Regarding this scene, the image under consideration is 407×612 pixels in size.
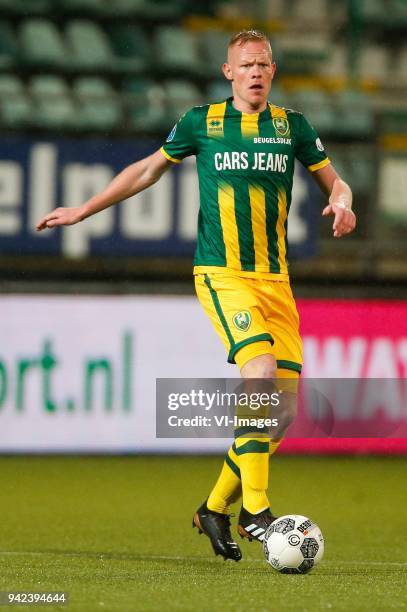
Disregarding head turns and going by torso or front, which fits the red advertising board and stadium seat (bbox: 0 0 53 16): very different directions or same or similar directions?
same or similar directions

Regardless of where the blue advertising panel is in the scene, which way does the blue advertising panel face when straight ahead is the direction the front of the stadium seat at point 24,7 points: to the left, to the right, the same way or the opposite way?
the same way

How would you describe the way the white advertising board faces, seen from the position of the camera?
facing the viewer

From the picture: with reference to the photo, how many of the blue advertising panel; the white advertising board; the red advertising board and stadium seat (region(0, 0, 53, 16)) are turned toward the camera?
4

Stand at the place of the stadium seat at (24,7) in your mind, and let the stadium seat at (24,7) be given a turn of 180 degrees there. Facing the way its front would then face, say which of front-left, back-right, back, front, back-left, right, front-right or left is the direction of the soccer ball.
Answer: back

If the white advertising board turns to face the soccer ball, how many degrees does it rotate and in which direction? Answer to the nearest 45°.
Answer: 0° — it already faces it

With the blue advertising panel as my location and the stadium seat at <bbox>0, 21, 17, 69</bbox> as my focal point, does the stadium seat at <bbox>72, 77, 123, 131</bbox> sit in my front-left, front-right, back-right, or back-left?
front-right

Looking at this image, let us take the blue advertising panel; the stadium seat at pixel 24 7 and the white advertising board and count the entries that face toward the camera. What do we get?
3

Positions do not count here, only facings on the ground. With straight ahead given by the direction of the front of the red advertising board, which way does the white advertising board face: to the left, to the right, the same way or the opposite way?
the same way

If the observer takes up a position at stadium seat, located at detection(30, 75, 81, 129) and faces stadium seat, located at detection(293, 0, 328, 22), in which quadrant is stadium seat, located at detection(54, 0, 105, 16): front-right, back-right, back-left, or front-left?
front-left

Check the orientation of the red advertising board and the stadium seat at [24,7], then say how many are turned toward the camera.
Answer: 2

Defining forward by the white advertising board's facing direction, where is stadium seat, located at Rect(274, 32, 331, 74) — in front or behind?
behind

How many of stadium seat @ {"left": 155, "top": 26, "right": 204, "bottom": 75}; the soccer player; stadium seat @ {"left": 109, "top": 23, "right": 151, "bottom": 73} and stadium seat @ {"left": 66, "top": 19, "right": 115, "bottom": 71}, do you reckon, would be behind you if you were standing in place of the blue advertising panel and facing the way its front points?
3

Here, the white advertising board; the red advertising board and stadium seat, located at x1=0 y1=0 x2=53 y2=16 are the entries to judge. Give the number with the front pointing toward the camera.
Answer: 3

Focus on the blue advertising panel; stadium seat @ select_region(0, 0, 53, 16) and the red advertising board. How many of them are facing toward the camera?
3

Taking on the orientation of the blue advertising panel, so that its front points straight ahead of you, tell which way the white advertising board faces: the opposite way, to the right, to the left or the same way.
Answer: the same way

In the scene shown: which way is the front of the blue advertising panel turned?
toward the camera
